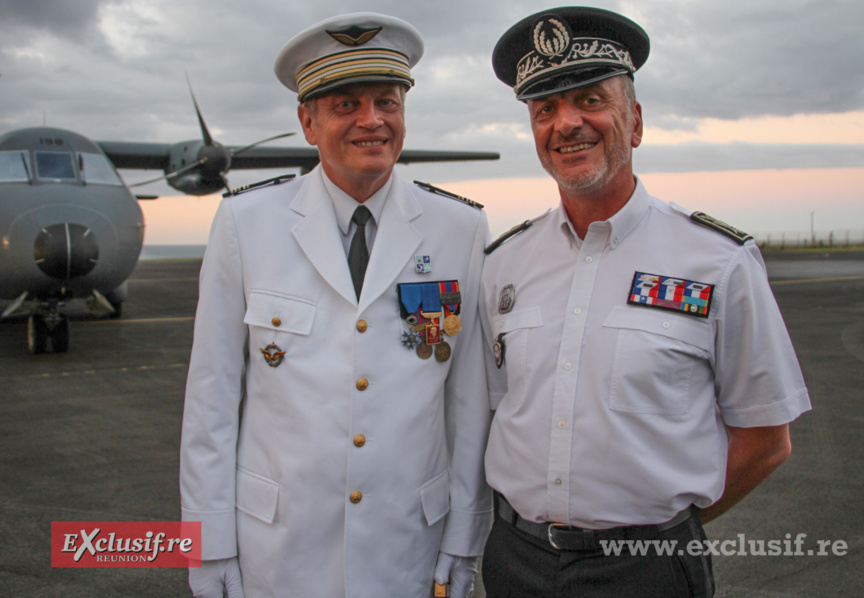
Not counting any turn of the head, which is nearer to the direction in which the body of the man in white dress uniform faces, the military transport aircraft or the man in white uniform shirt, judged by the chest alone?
the man in white uniform shirt

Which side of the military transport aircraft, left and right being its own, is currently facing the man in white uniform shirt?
front

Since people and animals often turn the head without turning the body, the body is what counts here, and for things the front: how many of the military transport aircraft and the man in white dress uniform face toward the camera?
2

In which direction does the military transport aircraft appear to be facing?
toward the camera

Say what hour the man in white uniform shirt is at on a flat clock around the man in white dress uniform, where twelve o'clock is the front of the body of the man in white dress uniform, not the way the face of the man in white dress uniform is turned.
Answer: The man in white uniform shirt is roughly at 10 o'clock from the man in white dress uniform.

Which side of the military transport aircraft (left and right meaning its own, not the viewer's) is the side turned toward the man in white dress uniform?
front

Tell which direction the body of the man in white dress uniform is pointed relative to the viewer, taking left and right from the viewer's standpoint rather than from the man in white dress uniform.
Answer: facing the viewer
